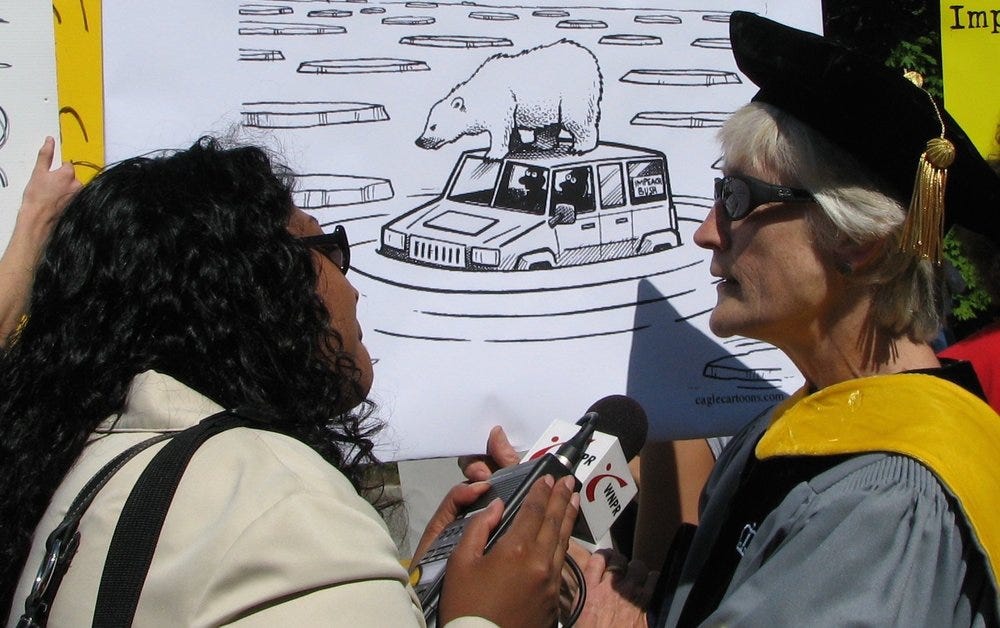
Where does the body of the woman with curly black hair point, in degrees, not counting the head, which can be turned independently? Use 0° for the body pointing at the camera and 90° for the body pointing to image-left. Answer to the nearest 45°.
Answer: approximately 225°

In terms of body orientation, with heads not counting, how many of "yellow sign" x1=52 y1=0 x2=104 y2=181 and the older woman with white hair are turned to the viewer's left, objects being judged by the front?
1

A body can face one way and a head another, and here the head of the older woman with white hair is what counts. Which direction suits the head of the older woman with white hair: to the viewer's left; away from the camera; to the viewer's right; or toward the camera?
to the viewer's left

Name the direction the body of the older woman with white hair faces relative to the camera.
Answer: to the viewer's left

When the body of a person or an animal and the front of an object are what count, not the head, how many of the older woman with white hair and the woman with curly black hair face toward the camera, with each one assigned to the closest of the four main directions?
0

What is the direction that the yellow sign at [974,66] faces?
toward the camera

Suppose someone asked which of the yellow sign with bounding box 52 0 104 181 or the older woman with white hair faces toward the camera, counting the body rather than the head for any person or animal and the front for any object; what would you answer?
the yellow sign

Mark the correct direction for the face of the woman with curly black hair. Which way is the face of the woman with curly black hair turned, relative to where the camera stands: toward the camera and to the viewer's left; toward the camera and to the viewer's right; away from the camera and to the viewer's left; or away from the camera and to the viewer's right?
away from the camera and to the viewer's right

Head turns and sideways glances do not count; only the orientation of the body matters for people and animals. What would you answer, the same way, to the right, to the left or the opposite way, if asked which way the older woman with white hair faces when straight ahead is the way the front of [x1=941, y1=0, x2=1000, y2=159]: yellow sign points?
to the right

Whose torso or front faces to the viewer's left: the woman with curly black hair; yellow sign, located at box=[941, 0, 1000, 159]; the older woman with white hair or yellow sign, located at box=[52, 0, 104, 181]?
the older woman with white hair

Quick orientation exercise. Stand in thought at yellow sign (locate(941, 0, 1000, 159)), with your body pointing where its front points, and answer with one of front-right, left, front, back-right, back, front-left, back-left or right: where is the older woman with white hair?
front

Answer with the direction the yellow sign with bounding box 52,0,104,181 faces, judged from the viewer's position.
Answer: facing the viewer
